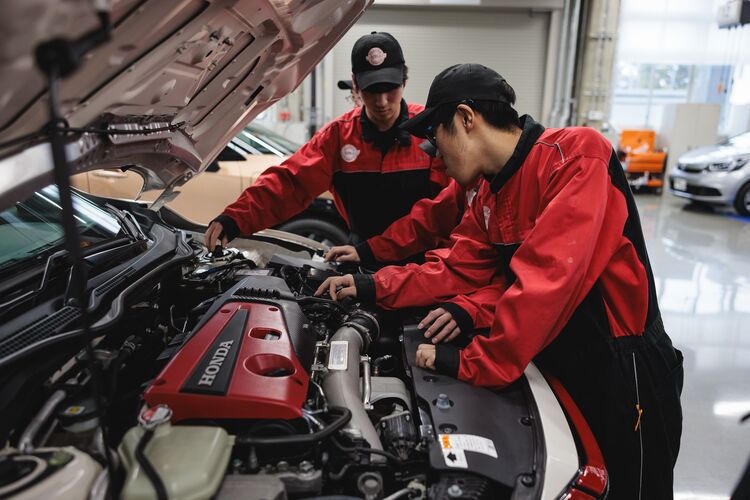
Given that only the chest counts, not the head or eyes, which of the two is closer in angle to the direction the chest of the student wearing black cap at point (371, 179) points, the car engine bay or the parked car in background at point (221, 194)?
the car engine bay

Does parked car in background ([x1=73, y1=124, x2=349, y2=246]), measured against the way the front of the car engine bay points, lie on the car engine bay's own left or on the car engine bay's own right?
on the car engine bay's own left

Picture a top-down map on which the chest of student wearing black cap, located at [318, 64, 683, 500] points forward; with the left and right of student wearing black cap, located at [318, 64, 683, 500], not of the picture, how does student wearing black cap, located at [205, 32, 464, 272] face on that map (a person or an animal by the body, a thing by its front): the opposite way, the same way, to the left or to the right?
to the left

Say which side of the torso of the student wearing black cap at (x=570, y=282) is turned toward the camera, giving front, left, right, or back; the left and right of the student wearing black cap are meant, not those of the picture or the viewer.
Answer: left

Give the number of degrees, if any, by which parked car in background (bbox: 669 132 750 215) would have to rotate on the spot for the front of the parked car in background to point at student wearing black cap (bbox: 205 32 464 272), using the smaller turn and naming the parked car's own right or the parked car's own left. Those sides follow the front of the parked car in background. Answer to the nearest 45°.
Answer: approximately 45° to the parked car's own left

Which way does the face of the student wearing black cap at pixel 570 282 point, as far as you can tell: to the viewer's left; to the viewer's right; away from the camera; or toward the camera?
to the viewer's left

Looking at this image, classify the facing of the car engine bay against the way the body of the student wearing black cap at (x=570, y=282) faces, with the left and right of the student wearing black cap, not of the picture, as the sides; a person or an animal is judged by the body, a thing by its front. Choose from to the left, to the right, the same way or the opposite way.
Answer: the opposite way

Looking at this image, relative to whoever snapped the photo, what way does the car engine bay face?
facing to the right of the viewer

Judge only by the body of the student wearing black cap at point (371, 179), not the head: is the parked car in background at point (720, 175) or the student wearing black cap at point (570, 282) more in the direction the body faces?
the student wearing black cap

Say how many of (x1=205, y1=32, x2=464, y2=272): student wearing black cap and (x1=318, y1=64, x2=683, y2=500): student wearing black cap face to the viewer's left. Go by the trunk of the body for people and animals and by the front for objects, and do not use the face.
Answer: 1
